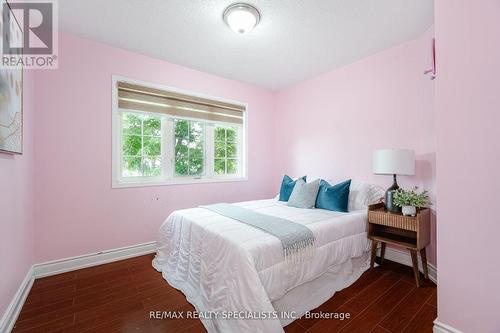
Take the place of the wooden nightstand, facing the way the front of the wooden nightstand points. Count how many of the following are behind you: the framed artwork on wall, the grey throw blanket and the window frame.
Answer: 0

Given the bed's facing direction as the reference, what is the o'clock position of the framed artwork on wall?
The framed artwork on wall is roughly at 1 o'clock from the bed.

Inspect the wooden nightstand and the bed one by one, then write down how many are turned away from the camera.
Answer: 0

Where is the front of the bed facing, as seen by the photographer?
facing the viewer and to the left of the viewer

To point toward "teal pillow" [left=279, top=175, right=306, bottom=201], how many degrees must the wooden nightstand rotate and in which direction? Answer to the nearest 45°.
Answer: approximately 45° to its right

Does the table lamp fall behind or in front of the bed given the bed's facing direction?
behind

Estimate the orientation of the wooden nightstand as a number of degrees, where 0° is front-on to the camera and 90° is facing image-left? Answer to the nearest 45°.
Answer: approximately 45°

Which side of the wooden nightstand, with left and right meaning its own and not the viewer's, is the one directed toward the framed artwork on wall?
front

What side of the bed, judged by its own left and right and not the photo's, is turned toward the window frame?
right
